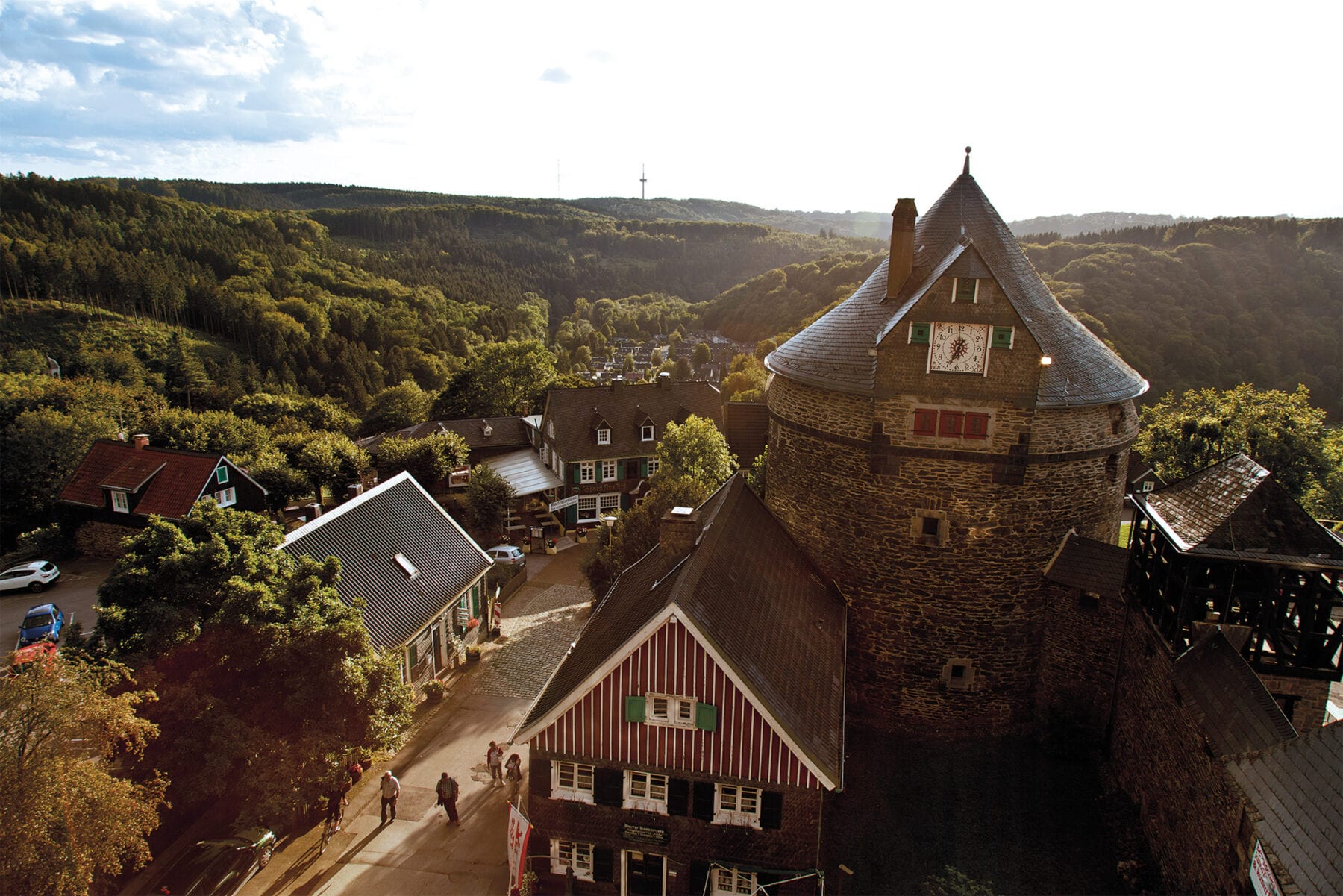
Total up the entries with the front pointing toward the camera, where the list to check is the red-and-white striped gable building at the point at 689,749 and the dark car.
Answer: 1

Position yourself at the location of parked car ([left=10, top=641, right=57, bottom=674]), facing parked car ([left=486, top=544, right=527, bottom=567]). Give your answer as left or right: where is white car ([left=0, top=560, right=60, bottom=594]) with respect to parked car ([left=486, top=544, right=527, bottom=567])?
left

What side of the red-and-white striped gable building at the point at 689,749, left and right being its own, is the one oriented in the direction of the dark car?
right

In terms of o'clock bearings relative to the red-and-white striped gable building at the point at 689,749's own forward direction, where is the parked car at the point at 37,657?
The parked car is roughly at 3 o'clock from the red-and-white striped gable building.

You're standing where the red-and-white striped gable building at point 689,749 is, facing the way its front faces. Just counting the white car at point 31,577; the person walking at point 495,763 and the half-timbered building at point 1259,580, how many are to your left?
1

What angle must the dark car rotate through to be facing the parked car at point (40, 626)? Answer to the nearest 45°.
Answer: approximately 45° to its left

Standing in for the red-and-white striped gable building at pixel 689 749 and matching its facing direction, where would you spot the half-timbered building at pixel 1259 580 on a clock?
the half-timbered building at pixel 1259 580 is roughly at 9 o'clock from the red-and-white striped gable building at pixel 689 749.

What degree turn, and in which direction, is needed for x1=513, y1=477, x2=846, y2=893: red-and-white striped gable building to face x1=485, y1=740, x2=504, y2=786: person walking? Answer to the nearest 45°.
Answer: approximately 135° to its right

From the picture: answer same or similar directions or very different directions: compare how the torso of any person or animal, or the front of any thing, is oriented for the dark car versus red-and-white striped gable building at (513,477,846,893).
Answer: very different directions

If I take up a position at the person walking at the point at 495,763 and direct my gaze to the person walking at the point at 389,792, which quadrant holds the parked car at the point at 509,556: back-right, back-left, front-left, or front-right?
back-right

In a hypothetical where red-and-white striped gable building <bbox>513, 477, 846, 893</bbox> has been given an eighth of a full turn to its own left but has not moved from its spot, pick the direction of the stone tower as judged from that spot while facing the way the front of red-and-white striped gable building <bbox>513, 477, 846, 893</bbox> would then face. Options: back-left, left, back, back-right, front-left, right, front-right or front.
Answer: left

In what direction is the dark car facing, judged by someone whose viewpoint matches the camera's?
facing away from the viewer and to the right of the viewer

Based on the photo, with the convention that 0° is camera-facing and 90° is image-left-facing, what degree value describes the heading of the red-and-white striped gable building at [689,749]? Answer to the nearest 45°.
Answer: approximately 0°
